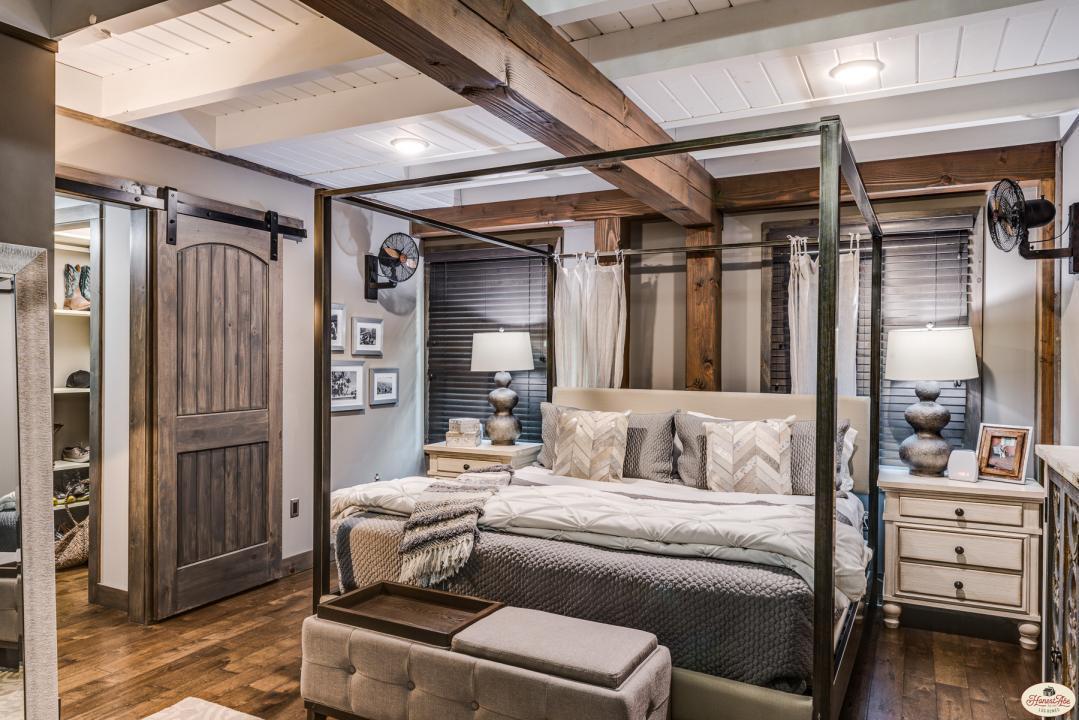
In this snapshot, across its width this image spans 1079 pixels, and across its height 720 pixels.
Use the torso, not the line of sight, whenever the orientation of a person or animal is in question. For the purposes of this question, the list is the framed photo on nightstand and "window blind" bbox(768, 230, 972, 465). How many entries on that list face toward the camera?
2

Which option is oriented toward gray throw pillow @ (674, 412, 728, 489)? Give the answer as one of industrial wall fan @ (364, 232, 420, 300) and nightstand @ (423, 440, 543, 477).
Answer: the industrial wall fan

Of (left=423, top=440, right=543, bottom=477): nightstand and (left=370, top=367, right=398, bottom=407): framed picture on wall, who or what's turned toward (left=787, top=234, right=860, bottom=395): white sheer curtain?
the framed picture on wall

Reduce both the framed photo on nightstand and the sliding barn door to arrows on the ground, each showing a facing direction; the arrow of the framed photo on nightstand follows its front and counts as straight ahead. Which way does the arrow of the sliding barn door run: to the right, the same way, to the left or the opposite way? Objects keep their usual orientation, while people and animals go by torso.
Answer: to the left

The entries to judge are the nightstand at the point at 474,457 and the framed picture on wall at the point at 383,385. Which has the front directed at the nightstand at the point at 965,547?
the framed picture on wall

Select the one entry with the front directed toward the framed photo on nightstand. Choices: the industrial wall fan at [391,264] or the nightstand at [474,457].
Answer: the industrial wall fan

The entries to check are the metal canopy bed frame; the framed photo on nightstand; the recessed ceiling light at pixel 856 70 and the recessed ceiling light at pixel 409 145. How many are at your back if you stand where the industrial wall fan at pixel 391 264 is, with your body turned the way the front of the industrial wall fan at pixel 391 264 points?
0

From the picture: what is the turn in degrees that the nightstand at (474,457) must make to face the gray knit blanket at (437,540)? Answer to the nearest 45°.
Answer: approximately 45° to its left

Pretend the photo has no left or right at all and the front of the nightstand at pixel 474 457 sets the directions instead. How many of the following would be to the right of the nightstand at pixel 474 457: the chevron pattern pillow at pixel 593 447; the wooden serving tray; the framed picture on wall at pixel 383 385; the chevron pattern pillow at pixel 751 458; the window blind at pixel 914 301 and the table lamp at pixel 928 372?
1

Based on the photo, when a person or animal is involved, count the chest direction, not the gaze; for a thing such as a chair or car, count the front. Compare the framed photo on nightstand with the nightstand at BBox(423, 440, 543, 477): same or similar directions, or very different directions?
same or similar directions

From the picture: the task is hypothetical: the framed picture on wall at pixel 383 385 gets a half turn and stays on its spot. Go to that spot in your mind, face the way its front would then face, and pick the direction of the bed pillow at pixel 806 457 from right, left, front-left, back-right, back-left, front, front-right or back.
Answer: back

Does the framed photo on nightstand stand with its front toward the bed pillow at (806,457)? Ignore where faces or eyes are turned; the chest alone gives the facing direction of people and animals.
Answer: no

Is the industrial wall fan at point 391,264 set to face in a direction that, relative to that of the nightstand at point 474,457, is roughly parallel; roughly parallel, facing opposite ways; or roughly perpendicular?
roughly perpendicular

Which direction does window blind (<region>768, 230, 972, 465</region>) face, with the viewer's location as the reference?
facing the viewer

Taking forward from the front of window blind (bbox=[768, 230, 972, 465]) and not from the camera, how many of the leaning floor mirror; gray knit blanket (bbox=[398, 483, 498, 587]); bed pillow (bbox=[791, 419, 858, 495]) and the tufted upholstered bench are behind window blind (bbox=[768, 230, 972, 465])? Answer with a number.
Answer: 0

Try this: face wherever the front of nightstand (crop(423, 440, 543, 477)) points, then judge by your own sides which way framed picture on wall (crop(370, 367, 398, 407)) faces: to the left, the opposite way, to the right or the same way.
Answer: to the left

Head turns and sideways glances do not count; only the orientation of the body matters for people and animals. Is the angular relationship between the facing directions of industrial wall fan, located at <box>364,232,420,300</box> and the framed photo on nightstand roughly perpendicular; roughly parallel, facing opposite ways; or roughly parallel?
roughly perpendicular

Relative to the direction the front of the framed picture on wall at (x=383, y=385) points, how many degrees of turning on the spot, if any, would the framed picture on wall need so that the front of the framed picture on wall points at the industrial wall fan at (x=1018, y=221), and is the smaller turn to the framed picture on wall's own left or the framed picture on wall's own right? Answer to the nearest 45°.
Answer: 0° — it already faces it

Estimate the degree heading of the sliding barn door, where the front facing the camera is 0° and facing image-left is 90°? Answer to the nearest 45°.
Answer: approximately 315°

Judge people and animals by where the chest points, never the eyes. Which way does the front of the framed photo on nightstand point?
toward the camera

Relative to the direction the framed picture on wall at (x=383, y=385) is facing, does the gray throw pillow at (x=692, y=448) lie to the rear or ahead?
ahead

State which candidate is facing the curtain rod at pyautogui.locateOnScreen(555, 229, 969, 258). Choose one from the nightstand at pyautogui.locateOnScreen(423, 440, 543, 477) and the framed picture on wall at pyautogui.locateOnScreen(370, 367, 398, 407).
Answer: the framed picture on wall

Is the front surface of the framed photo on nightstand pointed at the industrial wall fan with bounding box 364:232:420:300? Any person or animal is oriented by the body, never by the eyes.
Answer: no
